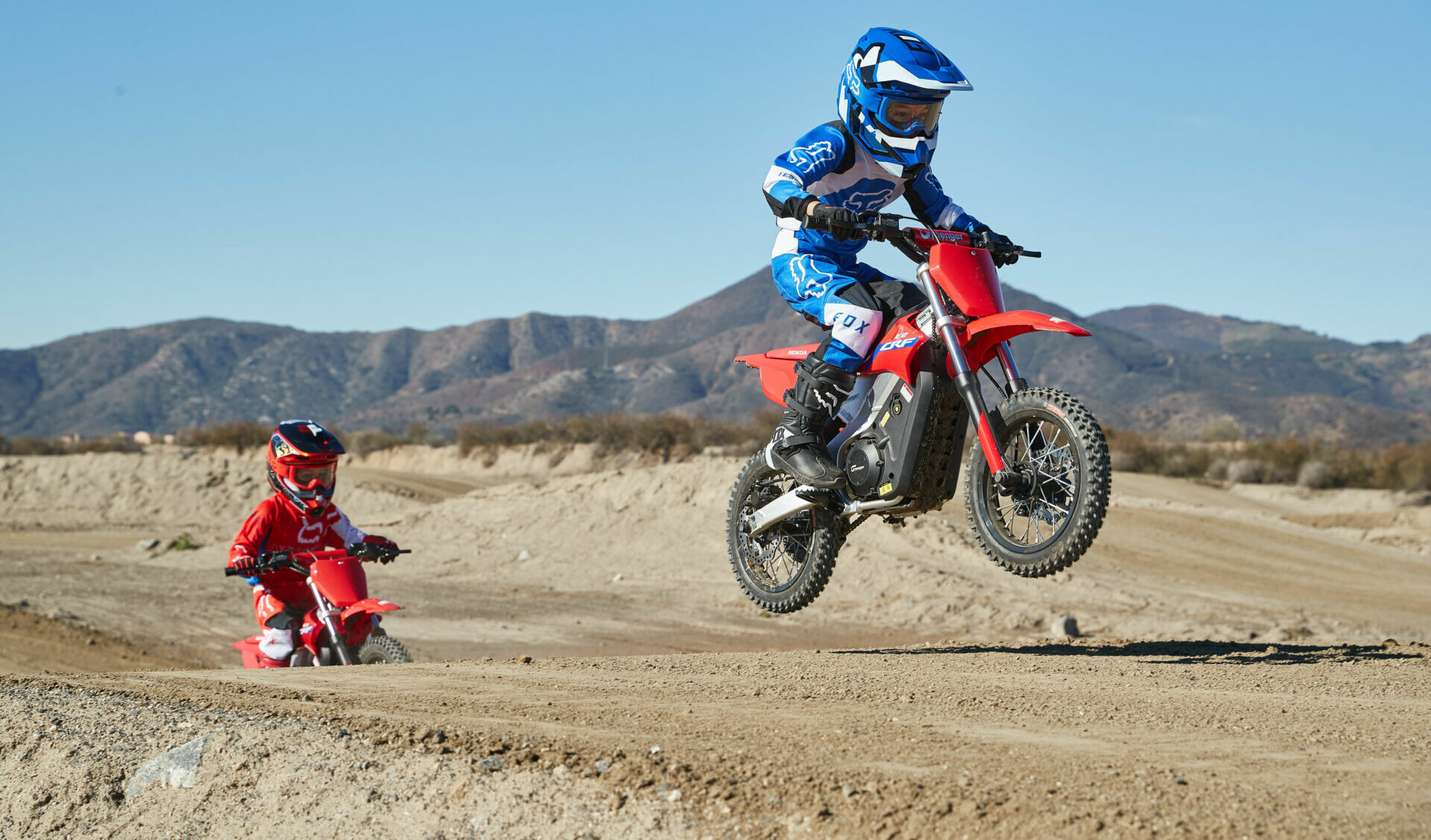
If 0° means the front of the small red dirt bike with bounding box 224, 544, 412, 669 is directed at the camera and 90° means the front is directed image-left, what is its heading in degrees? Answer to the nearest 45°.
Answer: approximately 315°

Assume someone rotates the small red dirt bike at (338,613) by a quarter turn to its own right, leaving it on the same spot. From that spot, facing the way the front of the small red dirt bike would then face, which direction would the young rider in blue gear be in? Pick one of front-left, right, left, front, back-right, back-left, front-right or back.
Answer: left

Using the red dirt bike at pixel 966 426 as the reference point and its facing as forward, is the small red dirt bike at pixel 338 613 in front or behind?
behind

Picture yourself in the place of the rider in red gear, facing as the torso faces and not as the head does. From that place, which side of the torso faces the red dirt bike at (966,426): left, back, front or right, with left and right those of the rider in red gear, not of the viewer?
front

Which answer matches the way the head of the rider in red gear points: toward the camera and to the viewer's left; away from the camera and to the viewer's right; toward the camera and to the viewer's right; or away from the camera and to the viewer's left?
toward the camera and to the viewer's right

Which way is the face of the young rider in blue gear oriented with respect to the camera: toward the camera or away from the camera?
toward the camera

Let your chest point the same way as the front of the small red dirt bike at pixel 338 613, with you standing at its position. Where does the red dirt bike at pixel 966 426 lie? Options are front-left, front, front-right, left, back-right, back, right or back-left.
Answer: front

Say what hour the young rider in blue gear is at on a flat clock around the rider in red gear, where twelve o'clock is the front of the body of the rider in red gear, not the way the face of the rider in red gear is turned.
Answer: The young rider in blue gear is roughly at 12 o'clock from the rider in red gear.

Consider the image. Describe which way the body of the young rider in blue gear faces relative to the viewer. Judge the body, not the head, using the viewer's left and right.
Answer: facing the viewer and to the right of the viewer
